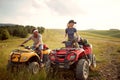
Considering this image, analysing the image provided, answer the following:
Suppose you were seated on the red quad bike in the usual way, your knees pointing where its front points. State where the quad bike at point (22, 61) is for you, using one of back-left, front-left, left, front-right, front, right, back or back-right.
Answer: front-right

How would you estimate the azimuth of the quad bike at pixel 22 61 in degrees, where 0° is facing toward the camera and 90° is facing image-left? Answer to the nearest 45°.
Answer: approximately 45°

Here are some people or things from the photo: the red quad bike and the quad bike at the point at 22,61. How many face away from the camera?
0

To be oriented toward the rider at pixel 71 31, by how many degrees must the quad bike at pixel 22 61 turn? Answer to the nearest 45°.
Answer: approximately 135° to its left

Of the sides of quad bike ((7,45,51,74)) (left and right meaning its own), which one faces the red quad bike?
left

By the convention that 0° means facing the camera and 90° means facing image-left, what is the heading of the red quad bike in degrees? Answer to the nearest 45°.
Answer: approximately 45°
